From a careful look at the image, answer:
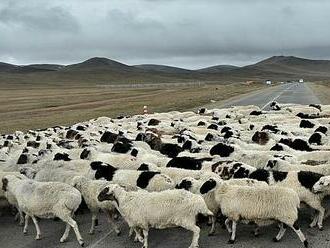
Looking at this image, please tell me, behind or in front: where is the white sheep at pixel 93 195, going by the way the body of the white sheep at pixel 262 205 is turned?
in front

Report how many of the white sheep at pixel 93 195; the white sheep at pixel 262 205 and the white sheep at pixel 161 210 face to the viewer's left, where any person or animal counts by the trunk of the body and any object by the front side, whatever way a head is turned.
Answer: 3

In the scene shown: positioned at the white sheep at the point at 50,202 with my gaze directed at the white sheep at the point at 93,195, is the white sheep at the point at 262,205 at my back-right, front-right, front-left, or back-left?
front-right

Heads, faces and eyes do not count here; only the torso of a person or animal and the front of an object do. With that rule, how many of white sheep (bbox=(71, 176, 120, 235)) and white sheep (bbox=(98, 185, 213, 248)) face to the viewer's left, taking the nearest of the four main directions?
2

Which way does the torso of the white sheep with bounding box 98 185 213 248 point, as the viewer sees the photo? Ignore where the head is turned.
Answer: to the viewer's left

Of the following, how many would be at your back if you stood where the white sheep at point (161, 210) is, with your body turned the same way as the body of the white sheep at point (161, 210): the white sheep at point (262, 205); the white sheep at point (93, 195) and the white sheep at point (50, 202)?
1

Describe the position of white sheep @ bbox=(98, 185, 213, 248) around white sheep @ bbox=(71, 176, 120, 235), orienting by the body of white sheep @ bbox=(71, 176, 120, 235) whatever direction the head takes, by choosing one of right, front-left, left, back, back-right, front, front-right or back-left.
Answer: back-left

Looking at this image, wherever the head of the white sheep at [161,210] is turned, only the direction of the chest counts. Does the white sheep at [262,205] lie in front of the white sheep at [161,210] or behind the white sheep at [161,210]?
behind

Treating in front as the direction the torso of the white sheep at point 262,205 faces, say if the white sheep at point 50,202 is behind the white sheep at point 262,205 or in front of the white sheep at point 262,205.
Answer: in front

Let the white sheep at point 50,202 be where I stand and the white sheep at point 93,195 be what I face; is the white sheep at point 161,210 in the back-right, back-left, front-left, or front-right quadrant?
front-right

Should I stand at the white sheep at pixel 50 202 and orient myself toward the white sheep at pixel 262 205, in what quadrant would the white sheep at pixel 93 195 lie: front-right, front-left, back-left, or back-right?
front-left

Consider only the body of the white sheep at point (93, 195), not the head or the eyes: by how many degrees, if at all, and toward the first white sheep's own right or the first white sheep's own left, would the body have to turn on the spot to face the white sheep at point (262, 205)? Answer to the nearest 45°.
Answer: approximately 135° to the first white sheep's own left

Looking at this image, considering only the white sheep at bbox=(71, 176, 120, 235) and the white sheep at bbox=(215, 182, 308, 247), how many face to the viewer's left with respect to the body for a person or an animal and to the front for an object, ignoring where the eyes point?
2

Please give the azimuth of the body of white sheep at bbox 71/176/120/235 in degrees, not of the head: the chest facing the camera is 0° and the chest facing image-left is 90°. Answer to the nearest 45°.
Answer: approximately 90°

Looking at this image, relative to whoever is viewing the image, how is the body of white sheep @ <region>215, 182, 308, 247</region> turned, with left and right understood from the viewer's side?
facing to the left of the viewer

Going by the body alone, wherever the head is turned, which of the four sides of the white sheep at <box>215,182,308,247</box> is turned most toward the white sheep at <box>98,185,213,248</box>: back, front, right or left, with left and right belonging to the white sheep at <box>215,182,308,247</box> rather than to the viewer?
front
